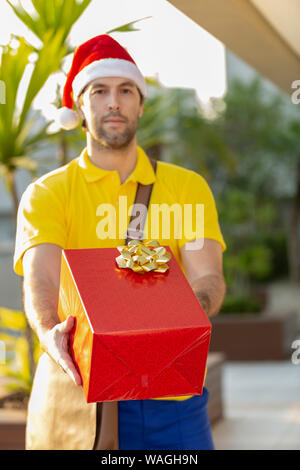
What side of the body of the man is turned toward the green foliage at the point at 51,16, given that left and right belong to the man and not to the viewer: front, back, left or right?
back

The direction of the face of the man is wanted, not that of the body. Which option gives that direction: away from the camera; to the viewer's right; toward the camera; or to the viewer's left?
toward the camera

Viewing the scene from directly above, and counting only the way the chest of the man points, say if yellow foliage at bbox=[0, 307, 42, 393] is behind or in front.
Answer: behind

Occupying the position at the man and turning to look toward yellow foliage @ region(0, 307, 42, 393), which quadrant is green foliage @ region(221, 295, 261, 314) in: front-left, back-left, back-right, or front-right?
front-right

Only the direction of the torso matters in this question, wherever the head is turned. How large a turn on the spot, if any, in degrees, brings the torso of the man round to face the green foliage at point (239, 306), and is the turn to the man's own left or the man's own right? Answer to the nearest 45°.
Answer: approximately 180°

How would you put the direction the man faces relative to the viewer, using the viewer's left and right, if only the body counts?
facing the viewer

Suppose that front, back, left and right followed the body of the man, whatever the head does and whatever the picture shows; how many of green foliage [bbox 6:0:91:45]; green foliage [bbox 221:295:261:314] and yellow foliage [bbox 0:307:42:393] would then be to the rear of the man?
3
